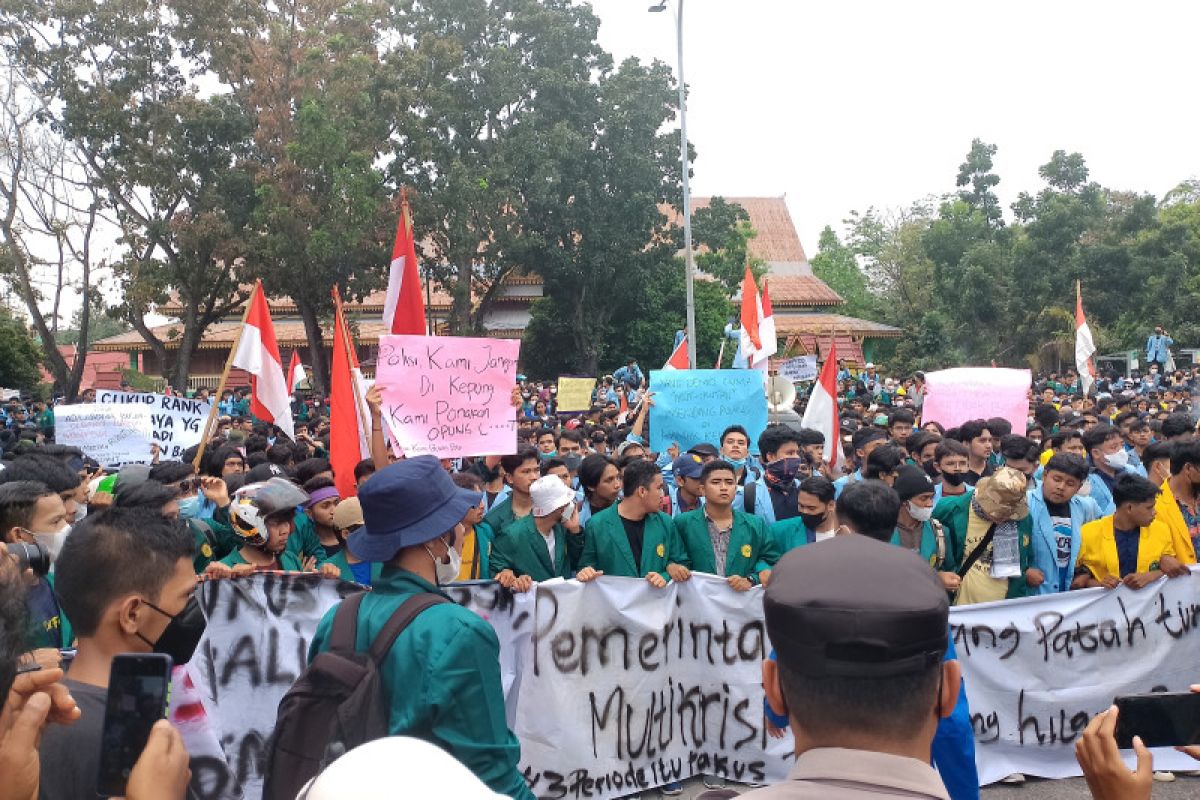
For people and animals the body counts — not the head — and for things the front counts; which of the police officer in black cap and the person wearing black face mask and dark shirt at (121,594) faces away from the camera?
the police officer in black cap

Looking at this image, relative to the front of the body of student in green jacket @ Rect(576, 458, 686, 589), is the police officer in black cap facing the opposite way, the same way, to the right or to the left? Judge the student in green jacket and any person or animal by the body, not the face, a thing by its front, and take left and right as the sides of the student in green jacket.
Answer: the opposite way

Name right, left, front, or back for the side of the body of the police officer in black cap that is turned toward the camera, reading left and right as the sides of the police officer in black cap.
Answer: back

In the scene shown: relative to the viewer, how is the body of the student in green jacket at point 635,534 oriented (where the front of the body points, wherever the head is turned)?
toward the camera

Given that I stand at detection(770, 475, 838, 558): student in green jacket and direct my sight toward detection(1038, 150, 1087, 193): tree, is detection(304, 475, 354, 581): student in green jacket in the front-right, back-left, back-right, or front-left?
back-left

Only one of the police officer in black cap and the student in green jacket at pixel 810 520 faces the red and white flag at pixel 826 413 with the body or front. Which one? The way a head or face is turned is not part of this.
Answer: the police officer in black cap

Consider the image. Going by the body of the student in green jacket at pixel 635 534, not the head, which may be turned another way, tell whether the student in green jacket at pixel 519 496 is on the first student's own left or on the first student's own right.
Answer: on the first student's own right

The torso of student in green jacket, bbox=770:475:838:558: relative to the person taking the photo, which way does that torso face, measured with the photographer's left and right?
facing the viewer and to the left of the viewer

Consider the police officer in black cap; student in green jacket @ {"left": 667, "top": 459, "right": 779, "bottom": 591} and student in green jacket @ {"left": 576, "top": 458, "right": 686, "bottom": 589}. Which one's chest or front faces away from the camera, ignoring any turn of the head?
the police officer in black cap

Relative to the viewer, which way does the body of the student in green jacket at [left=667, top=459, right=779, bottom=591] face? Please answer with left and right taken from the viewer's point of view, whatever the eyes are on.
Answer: facing the viewer

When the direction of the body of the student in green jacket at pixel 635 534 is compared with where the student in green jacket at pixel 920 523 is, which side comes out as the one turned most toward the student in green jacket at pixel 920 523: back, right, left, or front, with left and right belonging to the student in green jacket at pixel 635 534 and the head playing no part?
left
